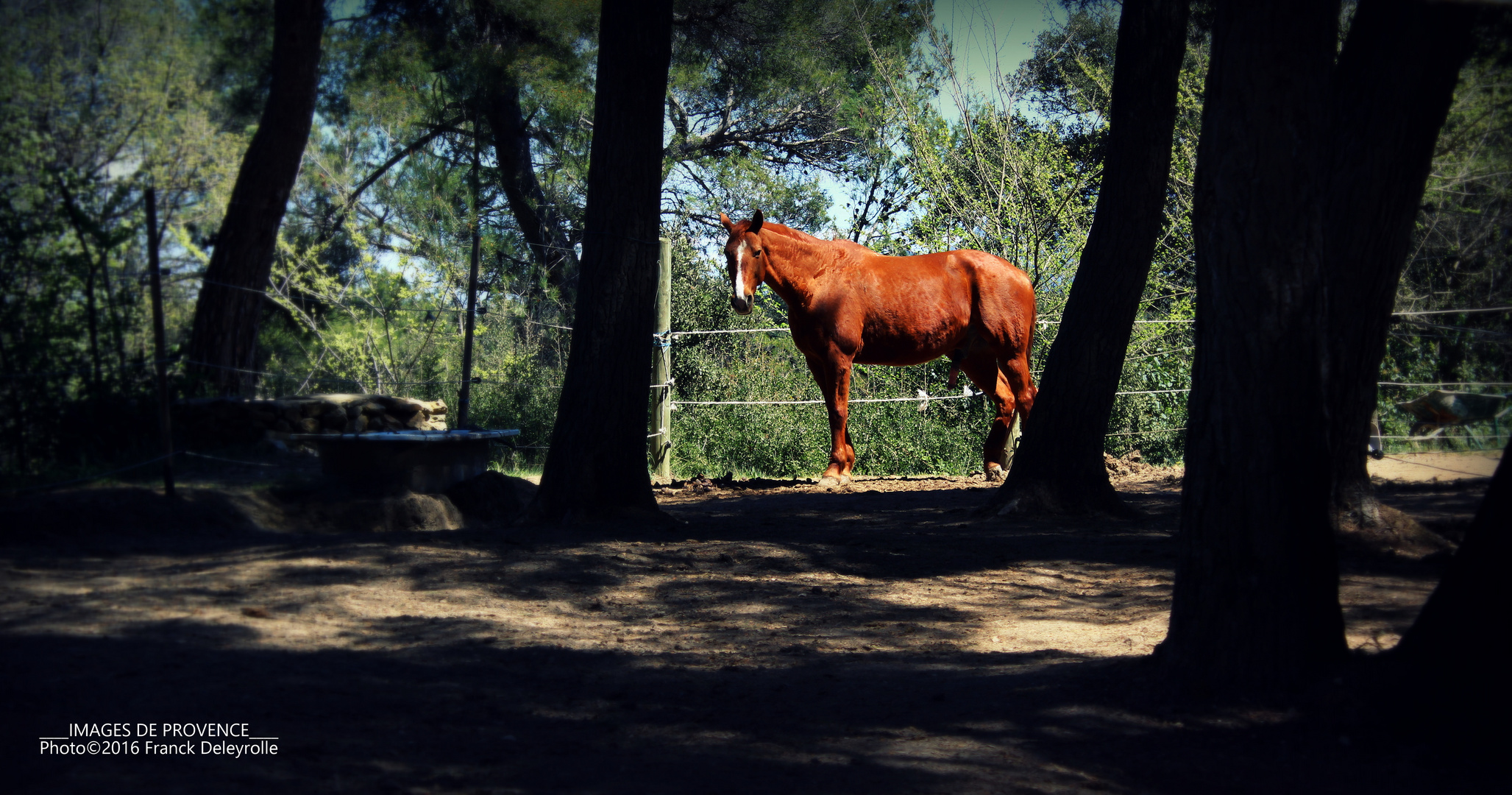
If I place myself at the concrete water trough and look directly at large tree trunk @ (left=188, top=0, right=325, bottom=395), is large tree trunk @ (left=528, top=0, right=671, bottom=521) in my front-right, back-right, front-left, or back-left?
back-right

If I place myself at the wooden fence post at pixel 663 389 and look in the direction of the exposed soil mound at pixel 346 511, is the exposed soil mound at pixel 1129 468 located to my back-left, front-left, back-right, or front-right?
back-left

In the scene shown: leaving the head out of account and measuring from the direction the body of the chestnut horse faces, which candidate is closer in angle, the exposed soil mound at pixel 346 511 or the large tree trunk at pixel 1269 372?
the exposed soil mound

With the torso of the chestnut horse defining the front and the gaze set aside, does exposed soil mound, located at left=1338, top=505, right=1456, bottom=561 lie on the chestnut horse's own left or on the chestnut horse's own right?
on the chestnut horse's own left

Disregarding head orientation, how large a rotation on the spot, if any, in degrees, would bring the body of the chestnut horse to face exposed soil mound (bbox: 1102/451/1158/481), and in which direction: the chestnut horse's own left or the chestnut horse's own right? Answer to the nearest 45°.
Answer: approximately 135° to the chestnut horse's own right

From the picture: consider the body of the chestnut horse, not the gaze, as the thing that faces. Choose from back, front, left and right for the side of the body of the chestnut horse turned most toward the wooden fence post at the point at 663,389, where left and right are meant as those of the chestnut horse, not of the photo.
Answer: front

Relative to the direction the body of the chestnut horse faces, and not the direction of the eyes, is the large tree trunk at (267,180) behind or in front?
in front

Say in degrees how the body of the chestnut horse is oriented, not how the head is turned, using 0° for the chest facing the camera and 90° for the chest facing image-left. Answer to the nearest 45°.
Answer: approximately 90°

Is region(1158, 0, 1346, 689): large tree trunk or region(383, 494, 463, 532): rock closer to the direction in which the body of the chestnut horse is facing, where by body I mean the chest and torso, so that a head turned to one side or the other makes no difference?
the rock

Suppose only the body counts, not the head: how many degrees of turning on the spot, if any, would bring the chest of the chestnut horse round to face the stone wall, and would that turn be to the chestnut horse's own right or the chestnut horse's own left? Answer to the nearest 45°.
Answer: approximately 45° to the chestnut horse's own left
